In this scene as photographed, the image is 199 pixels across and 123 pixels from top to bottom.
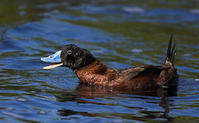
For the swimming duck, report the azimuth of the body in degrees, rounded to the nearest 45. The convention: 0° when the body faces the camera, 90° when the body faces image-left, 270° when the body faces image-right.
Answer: approximately 90°
